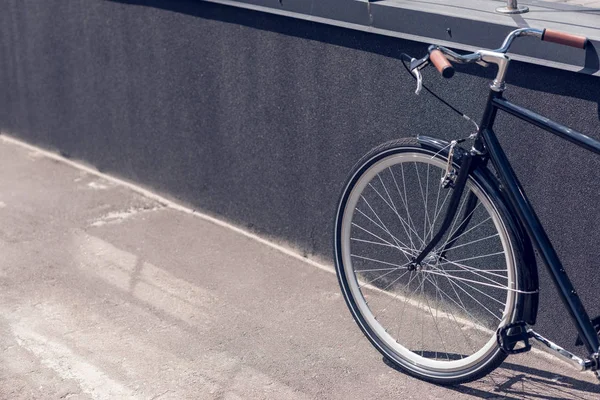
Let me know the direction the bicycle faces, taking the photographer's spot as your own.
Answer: facing away from the viewer and to the left of the viewer
